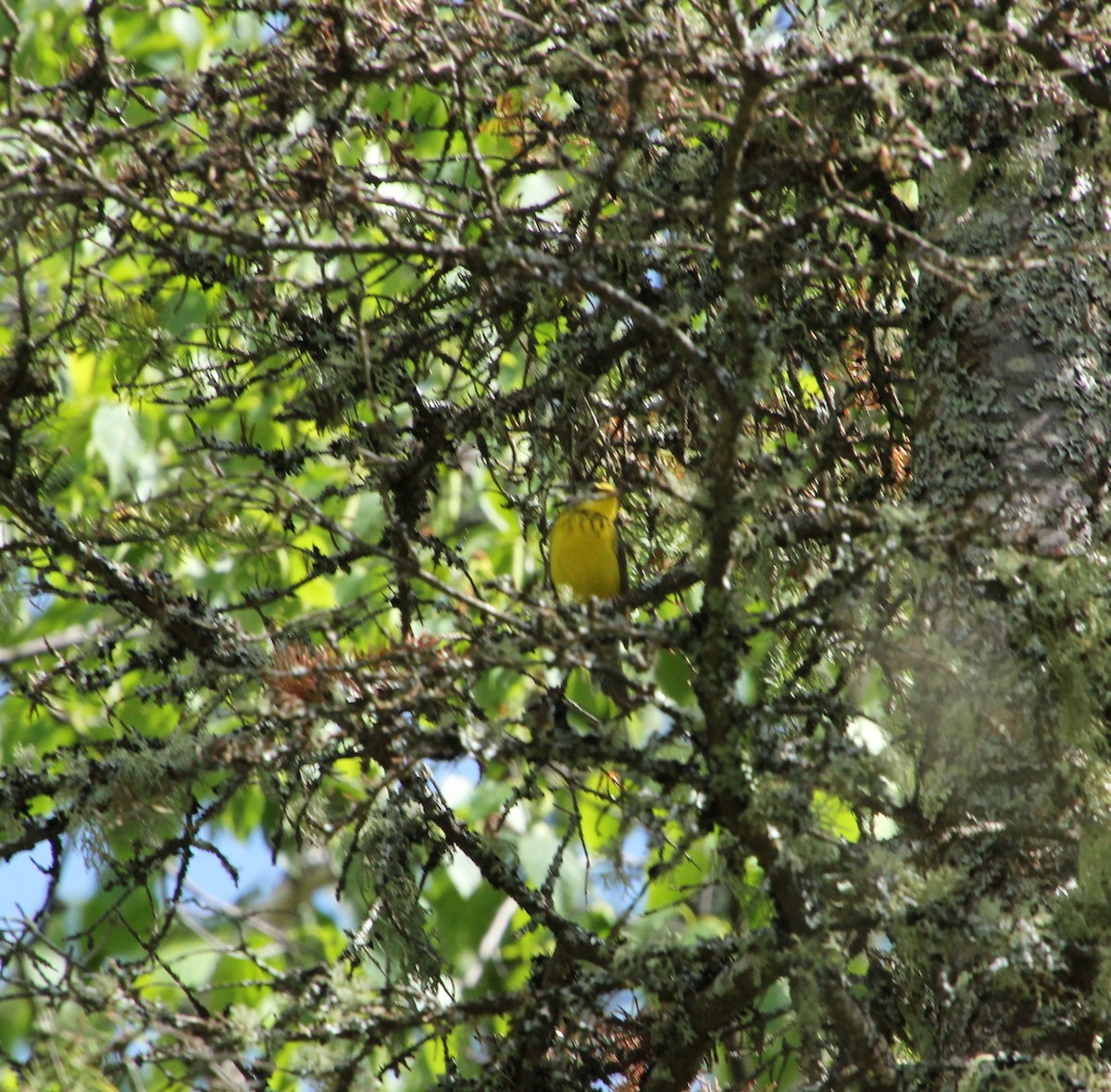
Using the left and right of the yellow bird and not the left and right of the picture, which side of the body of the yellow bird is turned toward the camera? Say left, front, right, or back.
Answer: front
